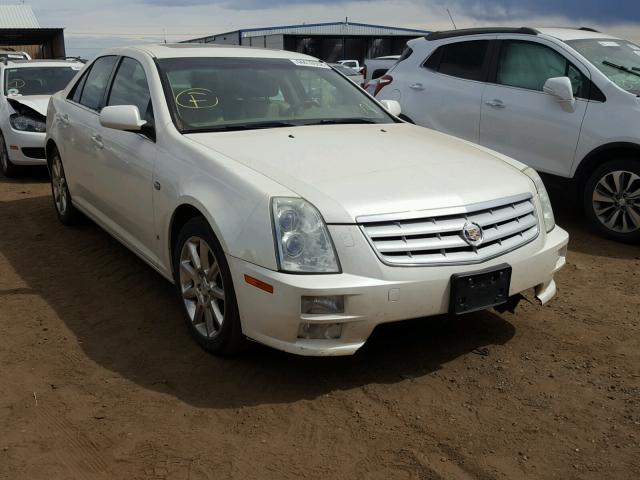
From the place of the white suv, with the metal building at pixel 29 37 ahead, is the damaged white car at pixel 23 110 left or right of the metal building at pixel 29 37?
left

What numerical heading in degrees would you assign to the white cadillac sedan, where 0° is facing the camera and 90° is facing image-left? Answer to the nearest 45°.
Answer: approximately 315°

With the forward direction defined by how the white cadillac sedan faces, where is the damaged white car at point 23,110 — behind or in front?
behind

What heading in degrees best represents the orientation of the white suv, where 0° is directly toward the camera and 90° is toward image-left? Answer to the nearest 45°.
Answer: approximately 315°

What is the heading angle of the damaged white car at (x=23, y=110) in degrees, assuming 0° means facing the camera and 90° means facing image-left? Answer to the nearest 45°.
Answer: approximately 315°

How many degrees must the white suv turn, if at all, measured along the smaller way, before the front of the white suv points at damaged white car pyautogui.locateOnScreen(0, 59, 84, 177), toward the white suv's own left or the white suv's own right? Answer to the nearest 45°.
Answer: approximately 135° to the white suv's own right

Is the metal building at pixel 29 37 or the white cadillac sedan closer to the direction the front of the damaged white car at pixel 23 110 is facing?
the white cadillac sedan

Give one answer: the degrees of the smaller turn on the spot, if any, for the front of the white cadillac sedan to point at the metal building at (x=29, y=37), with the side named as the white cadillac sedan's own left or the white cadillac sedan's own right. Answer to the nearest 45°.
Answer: approximately 180°

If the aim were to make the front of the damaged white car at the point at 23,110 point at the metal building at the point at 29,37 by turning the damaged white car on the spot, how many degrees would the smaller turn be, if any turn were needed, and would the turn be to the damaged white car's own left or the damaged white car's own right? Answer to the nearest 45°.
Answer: approximately 135° to the damaged white car's own left

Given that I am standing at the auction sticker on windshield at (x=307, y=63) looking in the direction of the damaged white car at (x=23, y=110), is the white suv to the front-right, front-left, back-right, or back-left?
back-right
